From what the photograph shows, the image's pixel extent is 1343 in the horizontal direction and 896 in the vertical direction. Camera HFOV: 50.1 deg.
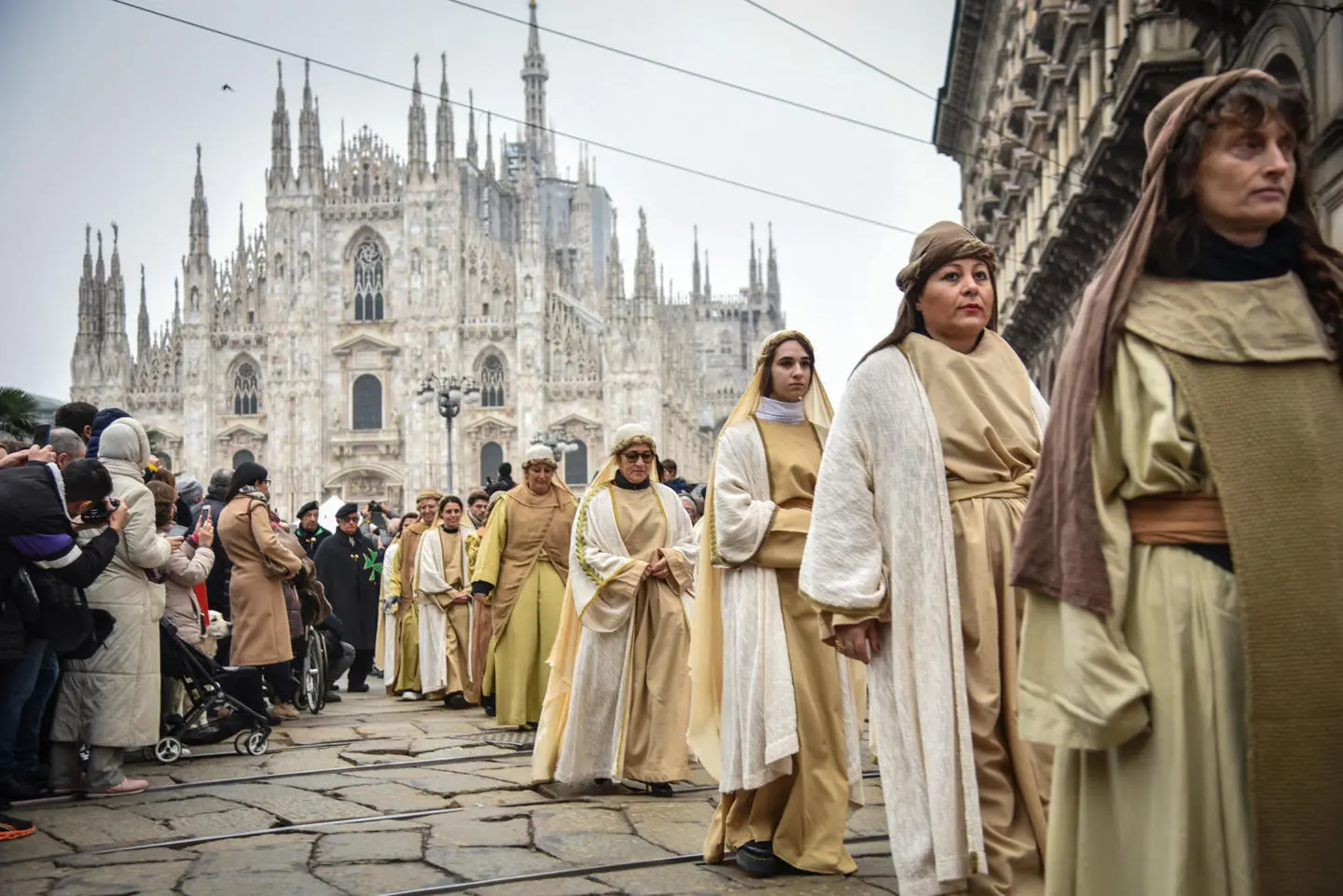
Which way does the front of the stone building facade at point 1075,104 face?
to the viewer's left

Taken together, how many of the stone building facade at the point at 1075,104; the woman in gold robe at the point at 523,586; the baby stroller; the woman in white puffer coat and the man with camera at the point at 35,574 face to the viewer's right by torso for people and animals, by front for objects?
3

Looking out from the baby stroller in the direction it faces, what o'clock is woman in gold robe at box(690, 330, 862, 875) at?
The woman in gold robe is roughly at 2 o'clock from the baby stroller.

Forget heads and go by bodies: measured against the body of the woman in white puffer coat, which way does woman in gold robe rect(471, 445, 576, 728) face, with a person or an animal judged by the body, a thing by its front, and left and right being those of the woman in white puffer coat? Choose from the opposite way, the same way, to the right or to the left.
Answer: to the right

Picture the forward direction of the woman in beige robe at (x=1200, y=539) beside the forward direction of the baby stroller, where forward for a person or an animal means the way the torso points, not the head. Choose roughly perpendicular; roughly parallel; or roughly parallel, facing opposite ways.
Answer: roughly perpendicular

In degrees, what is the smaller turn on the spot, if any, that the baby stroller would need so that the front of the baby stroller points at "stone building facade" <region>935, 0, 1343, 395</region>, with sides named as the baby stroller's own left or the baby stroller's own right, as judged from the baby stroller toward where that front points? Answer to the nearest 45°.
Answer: approximately 45° to the baby stroller's own left

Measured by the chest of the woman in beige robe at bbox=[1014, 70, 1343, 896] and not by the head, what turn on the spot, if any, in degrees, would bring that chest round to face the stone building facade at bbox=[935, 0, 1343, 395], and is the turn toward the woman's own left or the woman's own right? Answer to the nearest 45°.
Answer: approximately 135° to the woman's own left

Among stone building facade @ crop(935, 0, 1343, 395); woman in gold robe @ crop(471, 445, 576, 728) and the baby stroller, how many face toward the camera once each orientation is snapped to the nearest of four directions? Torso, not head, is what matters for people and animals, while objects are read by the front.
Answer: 1

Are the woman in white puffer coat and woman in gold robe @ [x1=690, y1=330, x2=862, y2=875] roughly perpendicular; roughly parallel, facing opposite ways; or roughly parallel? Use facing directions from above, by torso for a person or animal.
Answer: roughly perpendicular

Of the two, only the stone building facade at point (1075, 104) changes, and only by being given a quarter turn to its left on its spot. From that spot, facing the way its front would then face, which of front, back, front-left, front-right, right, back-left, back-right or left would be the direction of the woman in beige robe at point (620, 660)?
front

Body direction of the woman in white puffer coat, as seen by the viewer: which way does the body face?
to the viewer's right

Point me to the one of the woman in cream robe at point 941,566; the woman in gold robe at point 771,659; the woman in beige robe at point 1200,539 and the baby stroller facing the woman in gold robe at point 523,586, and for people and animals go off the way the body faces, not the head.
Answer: the baby stroller

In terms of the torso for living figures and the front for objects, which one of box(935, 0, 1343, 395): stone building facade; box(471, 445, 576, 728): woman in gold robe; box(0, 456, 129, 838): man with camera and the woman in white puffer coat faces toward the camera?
the woman in gold robe

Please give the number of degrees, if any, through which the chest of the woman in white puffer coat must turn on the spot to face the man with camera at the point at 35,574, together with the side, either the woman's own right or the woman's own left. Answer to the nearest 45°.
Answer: approximately 135° to the woman's own right

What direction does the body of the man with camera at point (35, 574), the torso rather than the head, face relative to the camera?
to the viewer's right
